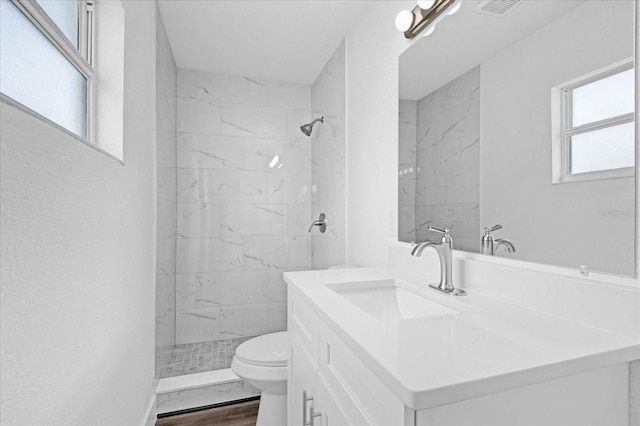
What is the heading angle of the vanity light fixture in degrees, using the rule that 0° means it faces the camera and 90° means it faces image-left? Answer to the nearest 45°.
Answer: approximately 45°

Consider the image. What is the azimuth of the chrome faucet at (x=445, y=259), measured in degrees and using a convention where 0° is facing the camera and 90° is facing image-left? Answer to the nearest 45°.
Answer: approximately 45°

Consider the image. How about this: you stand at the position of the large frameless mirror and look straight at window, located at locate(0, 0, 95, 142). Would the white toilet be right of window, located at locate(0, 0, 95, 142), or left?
right
